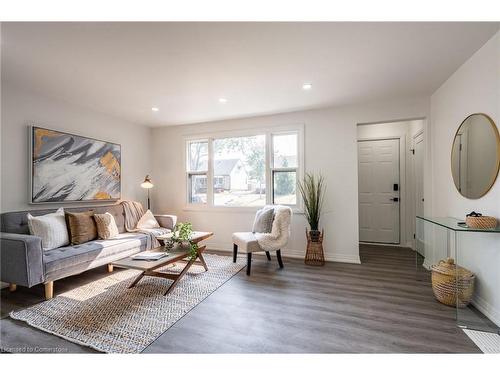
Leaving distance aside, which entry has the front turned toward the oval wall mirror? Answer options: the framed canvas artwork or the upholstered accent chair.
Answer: the framed canvas artwork

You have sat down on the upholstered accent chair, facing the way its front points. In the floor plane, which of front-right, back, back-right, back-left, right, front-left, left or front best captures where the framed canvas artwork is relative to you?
front-right

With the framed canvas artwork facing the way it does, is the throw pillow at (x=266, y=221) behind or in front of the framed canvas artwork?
in front

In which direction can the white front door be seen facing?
toward the camera

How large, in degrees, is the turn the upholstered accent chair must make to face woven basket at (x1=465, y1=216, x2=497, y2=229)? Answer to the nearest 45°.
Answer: approximately 90° to its left

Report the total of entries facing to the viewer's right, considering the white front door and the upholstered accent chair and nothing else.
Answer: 0

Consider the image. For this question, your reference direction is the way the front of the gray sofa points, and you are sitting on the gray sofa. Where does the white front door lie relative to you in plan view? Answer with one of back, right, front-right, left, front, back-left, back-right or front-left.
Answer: front-left

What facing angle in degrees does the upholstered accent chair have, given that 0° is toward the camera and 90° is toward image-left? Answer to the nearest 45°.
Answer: approximately 45°

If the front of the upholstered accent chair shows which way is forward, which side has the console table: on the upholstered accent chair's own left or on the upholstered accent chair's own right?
on the upholstered accent chair's own left

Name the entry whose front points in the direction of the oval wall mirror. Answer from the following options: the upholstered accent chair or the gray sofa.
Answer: the gray sofa

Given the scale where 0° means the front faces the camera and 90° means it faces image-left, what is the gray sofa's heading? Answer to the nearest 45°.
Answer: approximately 315°

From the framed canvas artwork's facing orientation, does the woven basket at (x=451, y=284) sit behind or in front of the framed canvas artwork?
in front
